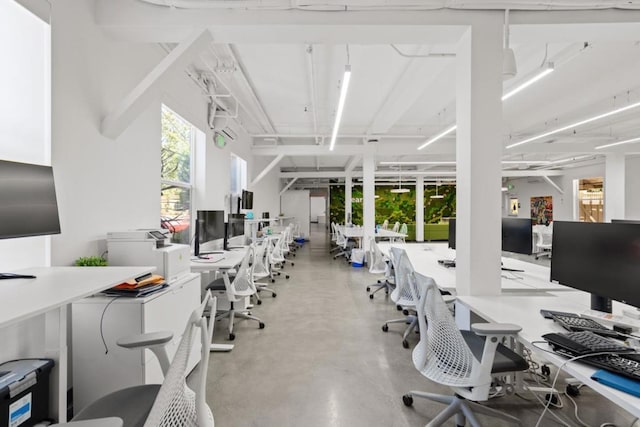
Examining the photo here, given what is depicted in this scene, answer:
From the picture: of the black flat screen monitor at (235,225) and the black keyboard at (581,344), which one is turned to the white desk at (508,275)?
the black flat screen monitor

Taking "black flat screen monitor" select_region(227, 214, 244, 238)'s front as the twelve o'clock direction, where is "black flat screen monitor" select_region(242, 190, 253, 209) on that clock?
"black flat screen monitor" select_region(242, 190, 253, 209) is roughly at 8 o'clock from "black flat screen monitor" select_region(227, 214, 244, 238).

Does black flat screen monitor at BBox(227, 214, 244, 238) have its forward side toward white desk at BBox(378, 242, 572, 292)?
yes

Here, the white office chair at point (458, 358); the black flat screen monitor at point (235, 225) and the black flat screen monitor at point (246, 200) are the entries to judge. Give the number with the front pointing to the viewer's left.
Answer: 0

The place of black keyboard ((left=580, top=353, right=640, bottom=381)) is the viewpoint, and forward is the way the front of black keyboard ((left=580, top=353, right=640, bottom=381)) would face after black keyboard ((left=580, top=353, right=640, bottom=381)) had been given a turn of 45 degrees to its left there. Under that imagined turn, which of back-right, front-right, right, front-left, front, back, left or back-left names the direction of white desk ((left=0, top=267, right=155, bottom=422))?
front-right

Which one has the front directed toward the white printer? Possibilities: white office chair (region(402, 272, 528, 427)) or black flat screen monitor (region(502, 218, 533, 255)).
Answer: the black flat screen monitor

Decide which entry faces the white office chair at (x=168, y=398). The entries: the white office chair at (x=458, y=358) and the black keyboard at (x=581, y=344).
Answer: the black keyboard

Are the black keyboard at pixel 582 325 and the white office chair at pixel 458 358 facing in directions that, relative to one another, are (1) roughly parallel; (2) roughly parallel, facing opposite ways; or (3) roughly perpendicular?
roughly parallel, facing opposite ways

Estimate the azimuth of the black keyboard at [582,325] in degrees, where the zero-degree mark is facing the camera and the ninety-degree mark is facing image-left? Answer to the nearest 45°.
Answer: approximately 45°

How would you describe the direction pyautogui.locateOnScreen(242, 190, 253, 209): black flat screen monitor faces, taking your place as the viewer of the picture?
facing the viewer and to the right of the viewer

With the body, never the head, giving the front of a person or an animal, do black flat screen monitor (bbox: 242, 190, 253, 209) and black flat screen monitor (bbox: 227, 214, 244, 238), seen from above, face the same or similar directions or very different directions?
same or similar directions

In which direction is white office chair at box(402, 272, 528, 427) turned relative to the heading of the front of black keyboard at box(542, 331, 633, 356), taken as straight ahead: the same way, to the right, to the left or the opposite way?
the opposite way

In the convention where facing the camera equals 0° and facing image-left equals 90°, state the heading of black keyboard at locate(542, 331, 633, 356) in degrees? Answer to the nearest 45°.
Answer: approximately 45°

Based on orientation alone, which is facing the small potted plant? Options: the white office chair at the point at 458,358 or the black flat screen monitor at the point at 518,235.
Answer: the black flat screen monitor

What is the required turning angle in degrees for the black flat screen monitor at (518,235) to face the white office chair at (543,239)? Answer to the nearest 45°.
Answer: approximately 135° to its right

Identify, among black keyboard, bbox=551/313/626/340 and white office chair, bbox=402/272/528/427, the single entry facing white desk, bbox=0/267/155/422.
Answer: the black keyboard

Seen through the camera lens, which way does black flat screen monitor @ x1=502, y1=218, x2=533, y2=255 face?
facing the viewer and to the left of the viewer

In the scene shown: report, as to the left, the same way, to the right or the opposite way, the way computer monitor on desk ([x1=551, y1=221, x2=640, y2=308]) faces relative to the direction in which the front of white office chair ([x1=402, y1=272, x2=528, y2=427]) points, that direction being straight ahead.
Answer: the opposite way
